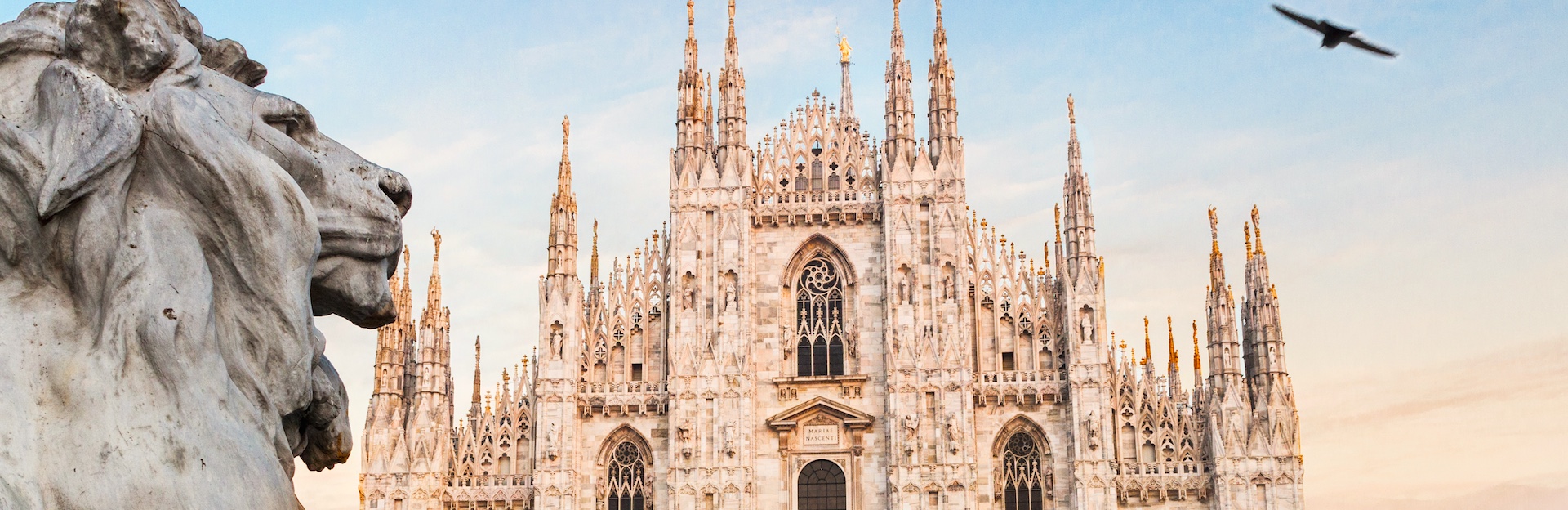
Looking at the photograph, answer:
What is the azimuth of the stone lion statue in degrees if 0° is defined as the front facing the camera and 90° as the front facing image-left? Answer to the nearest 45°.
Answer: approximately 270°

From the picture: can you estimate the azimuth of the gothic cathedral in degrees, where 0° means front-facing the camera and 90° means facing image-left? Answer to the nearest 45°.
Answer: approximately 0°

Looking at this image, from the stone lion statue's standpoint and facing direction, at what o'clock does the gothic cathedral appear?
The gothic cathedral is roughly at 10 o'clock from the stone lion statue.

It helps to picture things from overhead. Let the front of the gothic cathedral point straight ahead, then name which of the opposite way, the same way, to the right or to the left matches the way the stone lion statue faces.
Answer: to the left

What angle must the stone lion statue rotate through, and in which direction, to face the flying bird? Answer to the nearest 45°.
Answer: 0° — it already faces it

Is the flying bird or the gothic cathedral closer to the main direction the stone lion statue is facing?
the flying bird

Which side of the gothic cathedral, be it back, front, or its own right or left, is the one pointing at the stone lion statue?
front

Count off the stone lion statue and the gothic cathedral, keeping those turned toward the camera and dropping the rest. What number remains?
1

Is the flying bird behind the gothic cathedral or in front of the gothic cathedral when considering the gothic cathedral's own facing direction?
in front
